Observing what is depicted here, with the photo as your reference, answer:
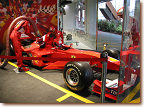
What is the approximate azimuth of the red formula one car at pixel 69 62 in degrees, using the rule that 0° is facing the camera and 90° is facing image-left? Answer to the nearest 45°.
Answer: approximately 315°
